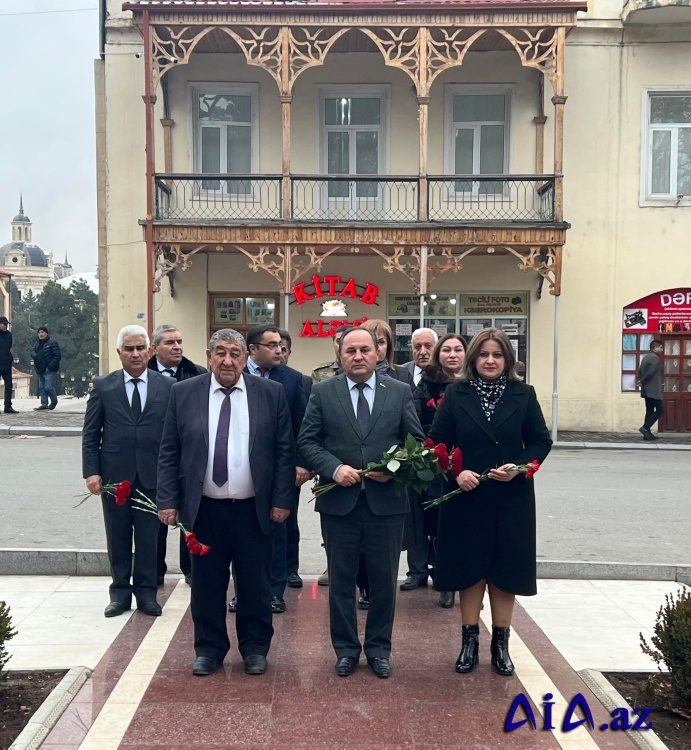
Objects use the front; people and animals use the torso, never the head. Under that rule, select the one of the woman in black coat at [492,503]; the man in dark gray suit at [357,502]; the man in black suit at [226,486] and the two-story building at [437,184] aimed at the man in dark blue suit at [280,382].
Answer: the two-story building

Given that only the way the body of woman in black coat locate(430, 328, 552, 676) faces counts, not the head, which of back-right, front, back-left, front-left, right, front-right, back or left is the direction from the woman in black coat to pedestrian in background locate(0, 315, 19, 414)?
back-right

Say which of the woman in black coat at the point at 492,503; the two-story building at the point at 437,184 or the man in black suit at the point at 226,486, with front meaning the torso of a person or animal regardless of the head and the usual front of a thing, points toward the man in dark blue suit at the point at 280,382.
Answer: the two-story building

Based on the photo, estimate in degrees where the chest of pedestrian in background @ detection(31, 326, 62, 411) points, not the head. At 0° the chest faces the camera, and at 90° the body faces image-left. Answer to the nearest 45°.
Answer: approximately 45°

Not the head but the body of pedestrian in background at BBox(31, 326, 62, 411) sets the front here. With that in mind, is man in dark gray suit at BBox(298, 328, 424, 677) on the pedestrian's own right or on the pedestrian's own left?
on the pedestrian's own left

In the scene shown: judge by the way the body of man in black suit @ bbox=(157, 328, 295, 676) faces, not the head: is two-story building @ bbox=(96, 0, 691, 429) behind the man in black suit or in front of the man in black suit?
behind

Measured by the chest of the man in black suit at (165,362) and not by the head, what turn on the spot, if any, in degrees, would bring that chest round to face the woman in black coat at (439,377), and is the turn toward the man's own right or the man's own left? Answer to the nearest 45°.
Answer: approximately 90° to the man's own left

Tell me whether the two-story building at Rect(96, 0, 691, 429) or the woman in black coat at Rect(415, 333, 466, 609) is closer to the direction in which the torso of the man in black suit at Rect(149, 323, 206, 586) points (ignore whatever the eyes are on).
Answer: the woman in black coat
